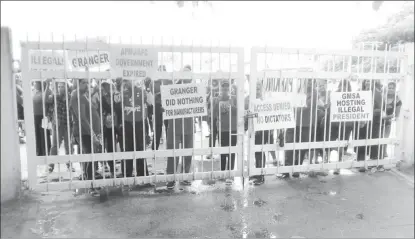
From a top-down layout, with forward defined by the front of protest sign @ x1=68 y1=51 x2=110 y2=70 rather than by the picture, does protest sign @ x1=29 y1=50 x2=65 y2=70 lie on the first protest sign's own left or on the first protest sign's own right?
on the first protest sign's own right

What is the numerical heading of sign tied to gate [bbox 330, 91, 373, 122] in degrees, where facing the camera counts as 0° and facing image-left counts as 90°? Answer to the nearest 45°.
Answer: approximately 0°

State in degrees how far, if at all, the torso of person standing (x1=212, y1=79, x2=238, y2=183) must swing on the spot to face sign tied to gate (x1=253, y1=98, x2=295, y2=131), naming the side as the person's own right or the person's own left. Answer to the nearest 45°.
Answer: approximately 90° to the person's own left

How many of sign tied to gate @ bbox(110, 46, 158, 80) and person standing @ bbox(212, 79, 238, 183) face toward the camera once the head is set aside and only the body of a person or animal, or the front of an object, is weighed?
2

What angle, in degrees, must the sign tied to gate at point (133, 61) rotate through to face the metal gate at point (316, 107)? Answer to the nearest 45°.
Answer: approximately 90° to its left

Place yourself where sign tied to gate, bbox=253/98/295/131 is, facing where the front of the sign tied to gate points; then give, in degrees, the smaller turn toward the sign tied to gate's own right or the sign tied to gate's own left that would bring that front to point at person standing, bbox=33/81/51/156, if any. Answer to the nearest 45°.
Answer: approximately 90° to the sign tied to gate's own right

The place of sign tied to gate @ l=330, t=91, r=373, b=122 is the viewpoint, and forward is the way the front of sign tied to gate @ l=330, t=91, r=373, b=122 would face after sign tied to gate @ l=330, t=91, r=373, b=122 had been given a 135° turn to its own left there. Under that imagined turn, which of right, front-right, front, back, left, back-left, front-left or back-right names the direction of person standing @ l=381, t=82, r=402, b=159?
front

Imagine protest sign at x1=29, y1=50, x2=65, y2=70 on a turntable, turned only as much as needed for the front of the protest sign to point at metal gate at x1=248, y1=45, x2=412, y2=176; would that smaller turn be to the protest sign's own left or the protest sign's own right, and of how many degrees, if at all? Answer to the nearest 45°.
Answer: approximately 90° to the protest sign's own left

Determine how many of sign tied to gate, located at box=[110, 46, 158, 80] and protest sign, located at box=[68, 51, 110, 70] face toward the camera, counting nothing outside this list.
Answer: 2

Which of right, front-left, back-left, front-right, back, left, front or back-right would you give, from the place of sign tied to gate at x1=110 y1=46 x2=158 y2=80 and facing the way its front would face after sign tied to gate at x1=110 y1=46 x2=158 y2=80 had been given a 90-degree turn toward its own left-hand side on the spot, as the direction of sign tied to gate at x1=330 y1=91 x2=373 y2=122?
front

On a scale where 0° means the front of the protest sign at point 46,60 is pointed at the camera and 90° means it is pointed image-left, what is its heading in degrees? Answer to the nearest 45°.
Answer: approximately 0°

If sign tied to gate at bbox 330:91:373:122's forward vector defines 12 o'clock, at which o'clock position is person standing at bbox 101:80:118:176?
The person standing is roughly at 2 o'clock from the sign tied to gate.

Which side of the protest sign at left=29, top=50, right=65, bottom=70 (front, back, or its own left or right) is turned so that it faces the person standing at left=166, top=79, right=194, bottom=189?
left

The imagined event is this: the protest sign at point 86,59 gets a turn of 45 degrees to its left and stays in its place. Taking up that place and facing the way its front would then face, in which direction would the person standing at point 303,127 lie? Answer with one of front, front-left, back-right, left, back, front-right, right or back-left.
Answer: front-left
